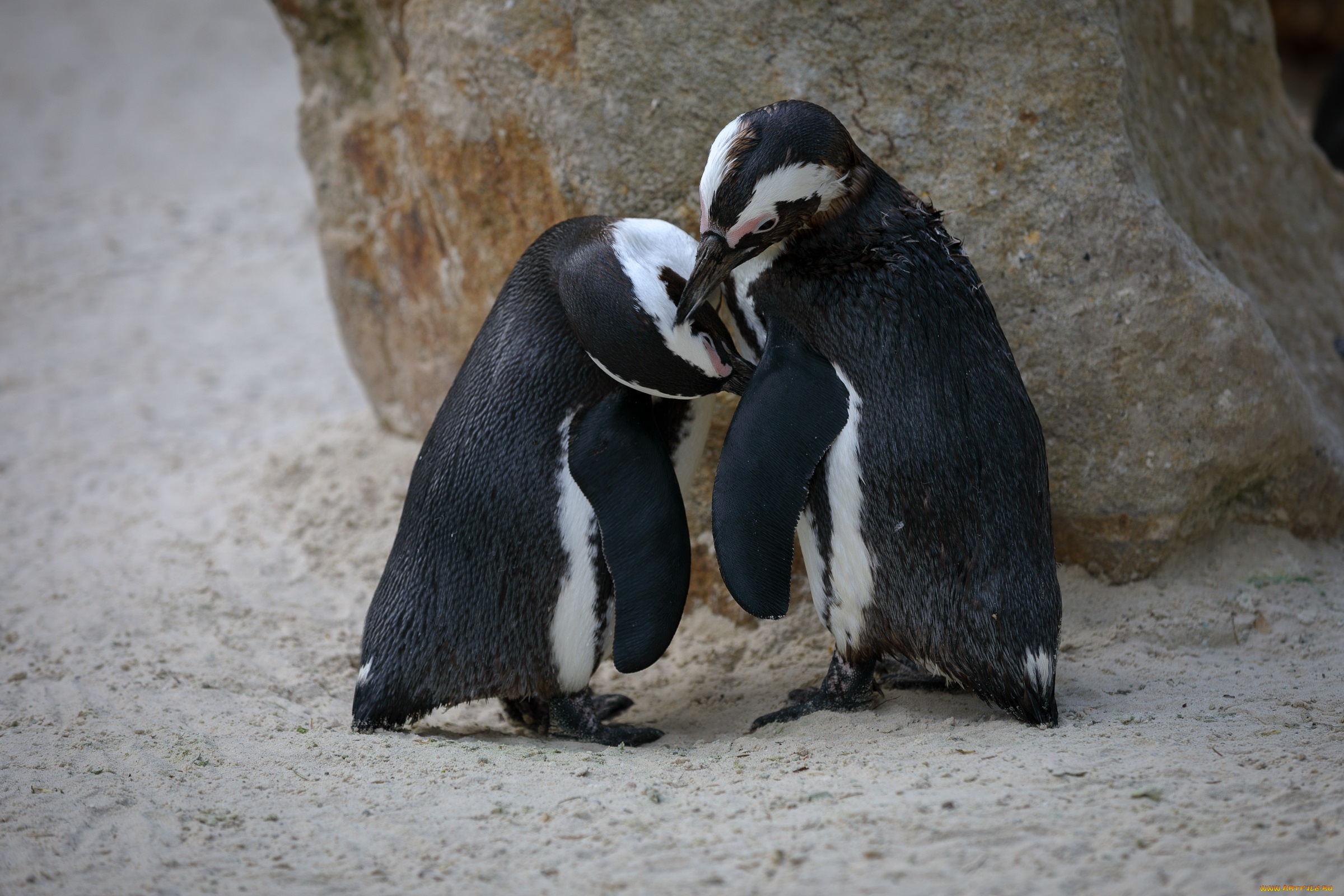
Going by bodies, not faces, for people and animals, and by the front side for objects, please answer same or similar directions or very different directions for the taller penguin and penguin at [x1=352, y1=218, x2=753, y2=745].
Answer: very different directions

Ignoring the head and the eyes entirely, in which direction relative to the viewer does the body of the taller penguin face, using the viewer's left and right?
facing to the left of the viewer

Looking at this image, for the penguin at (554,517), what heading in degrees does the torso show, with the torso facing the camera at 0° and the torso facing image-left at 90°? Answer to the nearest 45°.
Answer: approximately 270°

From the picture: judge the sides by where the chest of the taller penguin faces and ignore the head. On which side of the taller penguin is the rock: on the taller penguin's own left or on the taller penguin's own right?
on the taller penguin's own right

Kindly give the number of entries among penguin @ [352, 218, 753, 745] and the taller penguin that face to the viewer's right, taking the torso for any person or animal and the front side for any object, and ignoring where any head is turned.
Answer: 1
